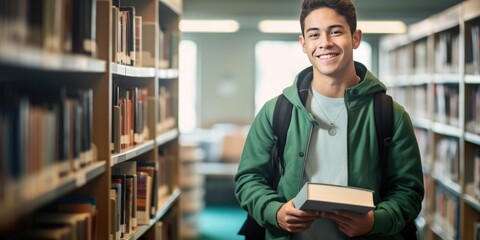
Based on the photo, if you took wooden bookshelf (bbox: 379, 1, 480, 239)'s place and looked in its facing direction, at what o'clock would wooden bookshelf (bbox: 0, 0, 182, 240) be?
wooden bookshelf (bbox: 0, 0, 182, 240) is roughly at 11 o'clock from wooden bookshelf (bbox: 379, 1, 480, 239).

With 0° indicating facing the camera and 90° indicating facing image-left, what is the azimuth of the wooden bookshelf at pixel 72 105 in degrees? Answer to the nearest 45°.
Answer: approximately 315°

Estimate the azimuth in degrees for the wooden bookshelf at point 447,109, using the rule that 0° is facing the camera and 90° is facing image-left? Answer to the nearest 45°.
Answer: approximately 45°

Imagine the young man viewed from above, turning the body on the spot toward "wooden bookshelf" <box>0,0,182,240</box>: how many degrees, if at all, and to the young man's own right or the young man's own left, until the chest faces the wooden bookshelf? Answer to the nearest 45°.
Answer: approximately 45° to the young man's own right

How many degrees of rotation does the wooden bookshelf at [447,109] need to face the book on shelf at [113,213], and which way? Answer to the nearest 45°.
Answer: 0° — it already faces it

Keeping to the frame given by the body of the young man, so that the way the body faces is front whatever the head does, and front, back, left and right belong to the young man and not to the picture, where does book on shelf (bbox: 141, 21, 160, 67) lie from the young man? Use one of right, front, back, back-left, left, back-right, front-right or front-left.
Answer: back-right

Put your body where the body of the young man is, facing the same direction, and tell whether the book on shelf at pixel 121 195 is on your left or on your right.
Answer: on your right
